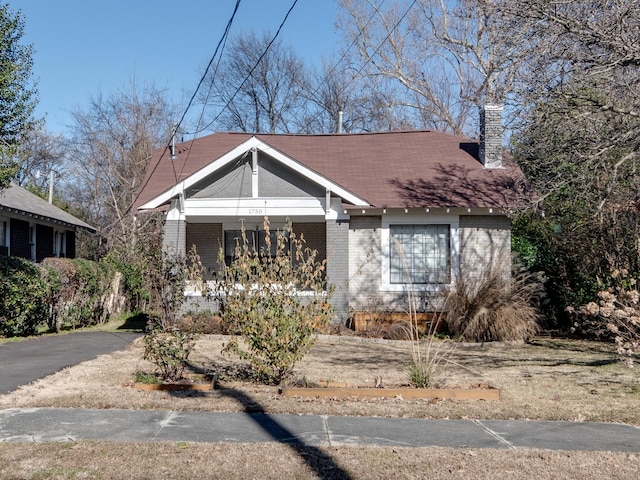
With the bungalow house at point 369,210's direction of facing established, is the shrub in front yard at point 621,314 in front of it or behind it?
in front

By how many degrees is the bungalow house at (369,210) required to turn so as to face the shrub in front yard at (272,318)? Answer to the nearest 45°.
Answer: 0° — it already faces it

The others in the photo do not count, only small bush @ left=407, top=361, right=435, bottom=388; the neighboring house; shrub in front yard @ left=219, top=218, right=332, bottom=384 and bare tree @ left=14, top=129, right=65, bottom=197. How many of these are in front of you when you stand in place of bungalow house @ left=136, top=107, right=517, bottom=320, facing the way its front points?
2

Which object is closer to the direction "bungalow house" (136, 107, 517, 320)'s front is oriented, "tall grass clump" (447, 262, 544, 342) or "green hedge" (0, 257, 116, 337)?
the tall grass clump

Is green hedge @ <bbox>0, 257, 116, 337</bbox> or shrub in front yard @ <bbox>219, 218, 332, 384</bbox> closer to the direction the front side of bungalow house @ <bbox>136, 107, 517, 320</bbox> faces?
the shrub in front yard

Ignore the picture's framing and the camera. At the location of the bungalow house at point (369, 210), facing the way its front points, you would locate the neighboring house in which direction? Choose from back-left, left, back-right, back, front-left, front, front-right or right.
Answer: back-right

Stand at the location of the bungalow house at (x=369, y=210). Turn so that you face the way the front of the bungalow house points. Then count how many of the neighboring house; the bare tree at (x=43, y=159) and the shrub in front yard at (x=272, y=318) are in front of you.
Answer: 1

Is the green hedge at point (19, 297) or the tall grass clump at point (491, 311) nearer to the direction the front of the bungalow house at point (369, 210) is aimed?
the tall grass clump

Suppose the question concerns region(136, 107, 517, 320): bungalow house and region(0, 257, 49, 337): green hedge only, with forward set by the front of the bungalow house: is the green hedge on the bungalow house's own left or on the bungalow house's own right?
on the bungalow house's own right

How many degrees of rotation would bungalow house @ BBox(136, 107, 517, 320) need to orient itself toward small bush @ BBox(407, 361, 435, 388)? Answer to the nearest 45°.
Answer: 0° — it already faces it

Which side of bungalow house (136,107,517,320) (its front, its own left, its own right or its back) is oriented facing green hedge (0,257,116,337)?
right

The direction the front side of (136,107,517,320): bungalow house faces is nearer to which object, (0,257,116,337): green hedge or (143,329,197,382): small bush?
the small bush

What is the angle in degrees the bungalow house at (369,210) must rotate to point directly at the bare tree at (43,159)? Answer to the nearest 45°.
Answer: approximately 135° to its right

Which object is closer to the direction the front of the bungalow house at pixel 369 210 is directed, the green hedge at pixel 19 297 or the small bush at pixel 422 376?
the small bush

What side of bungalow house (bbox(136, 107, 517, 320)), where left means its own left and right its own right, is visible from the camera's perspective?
front
